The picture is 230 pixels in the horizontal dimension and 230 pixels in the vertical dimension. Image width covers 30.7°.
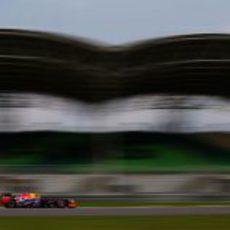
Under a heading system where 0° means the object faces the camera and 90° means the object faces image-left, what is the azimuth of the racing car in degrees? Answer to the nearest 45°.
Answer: approximately 270°
